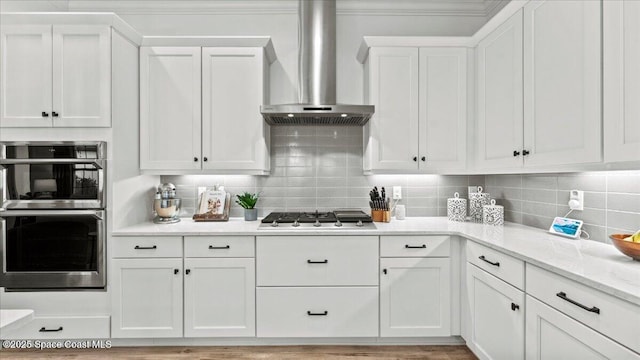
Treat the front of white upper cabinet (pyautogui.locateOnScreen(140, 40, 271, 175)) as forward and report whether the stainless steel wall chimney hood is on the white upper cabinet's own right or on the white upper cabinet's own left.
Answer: on the white upper cabinet's own left

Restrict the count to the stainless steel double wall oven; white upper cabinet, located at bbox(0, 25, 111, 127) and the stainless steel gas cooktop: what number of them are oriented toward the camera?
3

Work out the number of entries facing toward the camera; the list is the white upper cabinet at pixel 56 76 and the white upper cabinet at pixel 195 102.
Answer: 2

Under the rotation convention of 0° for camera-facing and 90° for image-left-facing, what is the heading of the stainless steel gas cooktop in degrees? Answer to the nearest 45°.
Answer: approximately 0°

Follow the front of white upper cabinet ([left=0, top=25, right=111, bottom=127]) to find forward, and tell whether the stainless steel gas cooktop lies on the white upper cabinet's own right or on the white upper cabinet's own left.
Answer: on the white upper cabinet's own left

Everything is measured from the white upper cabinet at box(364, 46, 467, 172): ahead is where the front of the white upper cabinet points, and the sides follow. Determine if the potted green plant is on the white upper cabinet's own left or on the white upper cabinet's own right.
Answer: on the white upper cabinet's own right

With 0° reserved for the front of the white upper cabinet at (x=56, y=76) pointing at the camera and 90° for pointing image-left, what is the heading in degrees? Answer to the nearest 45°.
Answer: approximately 0°

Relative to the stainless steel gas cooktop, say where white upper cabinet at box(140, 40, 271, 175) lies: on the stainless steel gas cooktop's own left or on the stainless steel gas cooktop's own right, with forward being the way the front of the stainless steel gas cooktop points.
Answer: on the stainless steel gas cooktop's own right

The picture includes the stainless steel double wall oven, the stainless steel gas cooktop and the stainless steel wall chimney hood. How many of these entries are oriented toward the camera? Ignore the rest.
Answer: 3

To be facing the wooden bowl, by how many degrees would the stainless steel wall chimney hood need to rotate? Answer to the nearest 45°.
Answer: approximately 45° to its left
